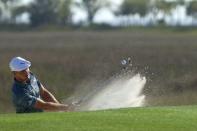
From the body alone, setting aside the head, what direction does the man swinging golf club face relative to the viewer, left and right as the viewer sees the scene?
facing the viewer and to the right of the viewer
